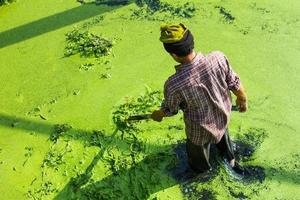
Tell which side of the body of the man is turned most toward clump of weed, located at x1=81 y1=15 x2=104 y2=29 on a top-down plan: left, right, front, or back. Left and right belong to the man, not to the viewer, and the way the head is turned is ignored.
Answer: front

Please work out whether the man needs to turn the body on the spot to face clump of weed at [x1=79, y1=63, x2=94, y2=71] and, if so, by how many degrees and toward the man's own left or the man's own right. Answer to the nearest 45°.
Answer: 0° — they already face it

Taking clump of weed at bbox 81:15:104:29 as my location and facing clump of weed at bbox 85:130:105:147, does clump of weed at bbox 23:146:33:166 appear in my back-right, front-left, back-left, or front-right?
front-right

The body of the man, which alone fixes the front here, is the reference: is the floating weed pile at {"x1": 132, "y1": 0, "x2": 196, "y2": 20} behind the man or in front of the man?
in front

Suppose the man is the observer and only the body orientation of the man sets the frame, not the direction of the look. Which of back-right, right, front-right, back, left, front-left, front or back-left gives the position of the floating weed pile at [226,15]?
front-right

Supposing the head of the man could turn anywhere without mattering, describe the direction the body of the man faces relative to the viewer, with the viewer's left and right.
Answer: facing away from the viewer and to the left of the viewer

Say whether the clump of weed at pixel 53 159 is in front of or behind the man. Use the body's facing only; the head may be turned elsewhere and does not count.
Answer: in front

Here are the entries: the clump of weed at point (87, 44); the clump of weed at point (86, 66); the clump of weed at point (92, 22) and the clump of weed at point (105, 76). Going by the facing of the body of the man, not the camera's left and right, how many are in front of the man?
4

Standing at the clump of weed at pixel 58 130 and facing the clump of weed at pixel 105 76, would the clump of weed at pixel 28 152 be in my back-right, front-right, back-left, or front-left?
back-left

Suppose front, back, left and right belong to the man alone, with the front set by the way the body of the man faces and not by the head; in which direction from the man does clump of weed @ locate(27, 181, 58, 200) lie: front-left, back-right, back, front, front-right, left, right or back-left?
front-left

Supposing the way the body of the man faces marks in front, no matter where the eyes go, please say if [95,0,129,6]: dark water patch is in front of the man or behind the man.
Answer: in front

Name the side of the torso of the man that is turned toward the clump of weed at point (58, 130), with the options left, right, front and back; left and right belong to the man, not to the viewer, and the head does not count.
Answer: left
